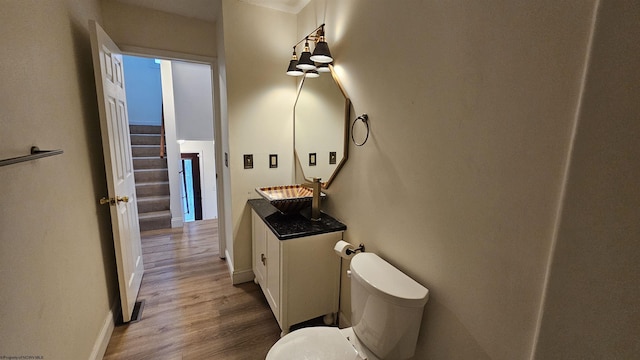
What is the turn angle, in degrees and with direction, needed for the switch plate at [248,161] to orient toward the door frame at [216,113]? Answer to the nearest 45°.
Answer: approximately 135° to its right

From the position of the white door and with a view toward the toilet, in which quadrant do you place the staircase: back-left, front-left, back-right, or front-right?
back-left

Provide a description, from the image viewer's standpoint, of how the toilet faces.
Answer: facing the viewer and to the left of the viewer

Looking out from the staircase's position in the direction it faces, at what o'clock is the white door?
The white door is roughly at 12 o'clock from the staircase.

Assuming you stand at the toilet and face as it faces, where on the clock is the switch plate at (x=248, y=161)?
The switch plate is roughly at 3 o'clock from the toilet.

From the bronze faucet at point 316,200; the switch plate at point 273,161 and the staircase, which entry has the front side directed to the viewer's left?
the bronze faucet

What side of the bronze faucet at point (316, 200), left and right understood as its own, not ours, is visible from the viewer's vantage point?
left

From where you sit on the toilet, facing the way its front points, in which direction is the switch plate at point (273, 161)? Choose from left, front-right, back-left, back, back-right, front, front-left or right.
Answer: right

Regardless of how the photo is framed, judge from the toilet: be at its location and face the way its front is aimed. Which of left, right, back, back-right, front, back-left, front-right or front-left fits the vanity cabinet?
right
